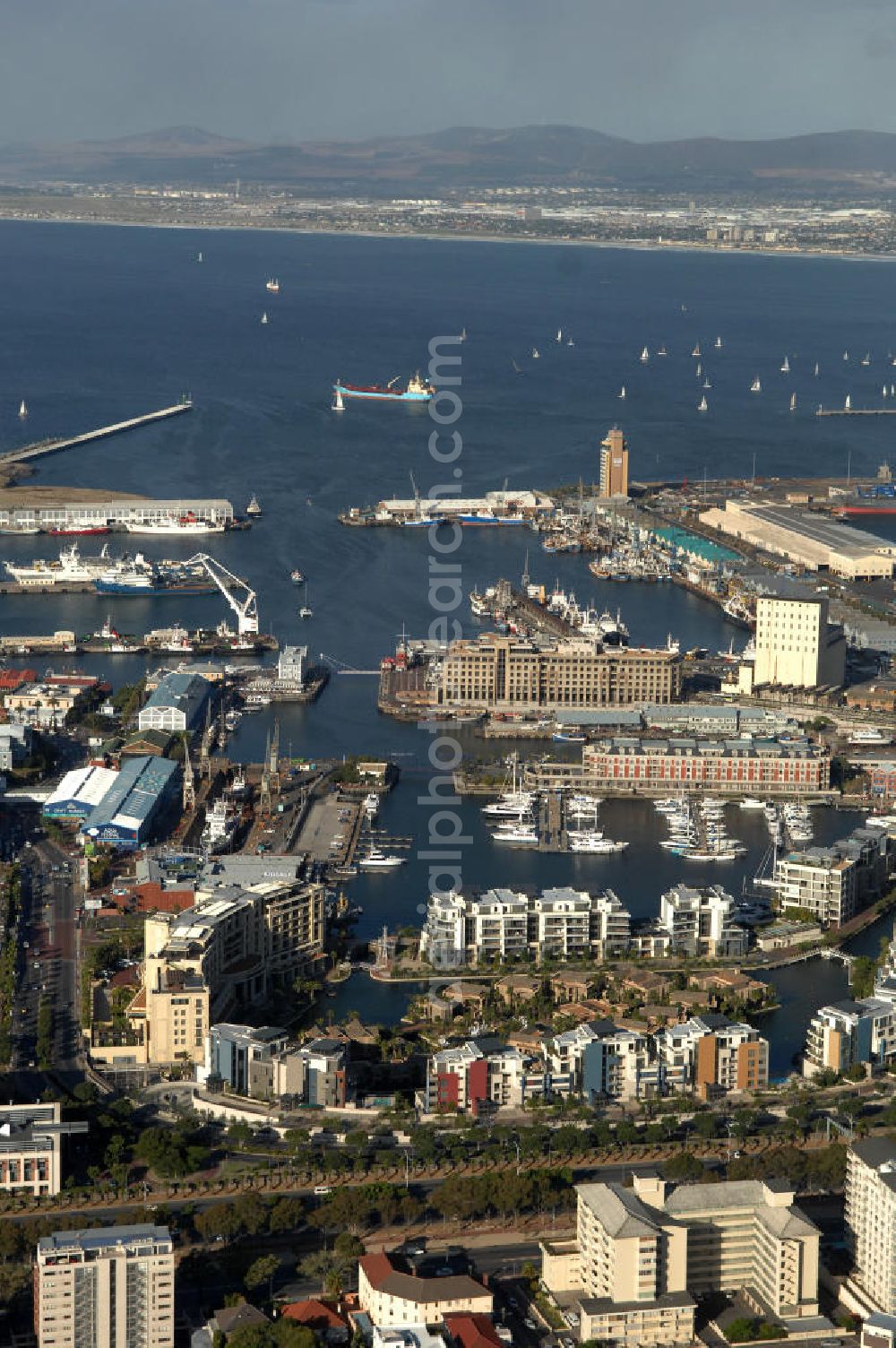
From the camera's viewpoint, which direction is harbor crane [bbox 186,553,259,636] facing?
to the viewer's left

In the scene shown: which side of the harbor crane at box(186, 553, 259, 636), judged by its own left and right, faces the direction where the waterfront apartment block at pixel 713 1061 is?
left

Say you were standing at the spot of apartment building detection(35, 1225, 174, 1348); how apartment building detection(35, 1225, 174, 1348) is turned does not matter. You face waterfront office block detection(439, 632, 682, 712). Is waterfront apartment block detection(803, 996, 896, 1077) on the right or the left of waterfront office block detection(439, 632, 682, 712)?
right

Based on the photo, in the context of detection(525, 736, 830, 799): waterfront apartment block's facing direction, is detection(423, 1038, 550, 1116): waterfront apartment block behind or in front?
in front

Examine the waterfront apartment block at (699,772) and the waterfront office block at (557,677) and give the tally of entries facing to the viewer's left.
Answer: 0

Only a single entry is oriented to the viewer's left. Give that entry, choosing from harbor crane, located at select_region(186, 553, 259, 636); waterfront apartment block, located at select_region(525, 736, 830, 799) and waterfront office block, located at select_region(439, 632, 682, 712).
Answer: the harbor crane

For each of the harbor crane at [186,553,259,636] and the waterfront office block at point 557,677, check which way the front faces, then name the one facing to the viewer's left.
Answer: the harbor crane

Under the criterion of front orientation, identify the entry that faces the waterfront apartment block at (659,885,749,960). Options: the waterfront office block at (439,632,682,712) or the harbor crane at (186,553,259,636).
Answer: the waterfront office block at (439,632,682,712)

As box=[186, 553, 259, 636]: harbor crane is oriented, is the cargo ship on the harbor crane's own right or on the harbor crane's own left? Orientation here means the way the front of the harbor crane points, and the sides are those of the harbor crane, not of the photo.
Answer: on the harbor crane's own right

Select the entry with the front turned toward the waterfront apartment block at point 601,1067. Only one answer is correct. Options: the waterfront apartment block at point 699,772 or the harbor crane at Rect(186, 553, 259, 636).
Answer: the waterfront apartment block at point 699,772

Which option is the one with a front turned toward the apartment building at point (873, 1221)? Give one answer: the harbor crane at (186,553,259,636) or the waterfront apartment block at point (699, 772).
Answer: the waterfront apartment block

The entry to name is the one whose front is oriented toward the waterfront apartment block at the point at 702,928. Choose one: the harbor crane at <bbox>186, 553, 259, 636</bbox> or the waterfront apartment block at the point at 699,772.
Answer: the waterfront apartment block at the point at 699,772

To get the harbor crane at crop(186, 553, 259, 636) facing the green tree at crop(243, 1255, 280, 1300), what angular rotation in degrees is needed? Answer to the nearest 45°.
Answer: approximately 90° to its left

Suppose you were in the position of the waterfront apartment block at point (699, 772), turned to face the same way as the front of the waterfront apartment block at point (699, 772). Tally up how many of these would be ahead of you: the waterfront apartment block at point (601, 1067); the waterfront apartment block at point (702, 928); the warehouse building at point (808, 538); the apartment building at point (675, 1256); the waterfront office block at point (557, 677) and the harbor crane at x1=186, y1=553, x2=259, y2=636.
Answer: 3

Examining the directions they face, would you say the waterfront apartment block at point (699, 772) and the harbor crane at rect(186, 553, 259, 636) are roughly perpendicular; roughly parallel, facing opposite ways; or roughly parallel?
roughly perpendicular

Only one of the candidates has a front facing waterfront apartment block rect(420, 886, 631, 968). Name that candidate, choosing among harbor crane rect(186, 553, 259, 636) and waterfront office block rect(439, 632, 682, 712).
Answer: waterfront office block rect(439, 632, 682, 712)
